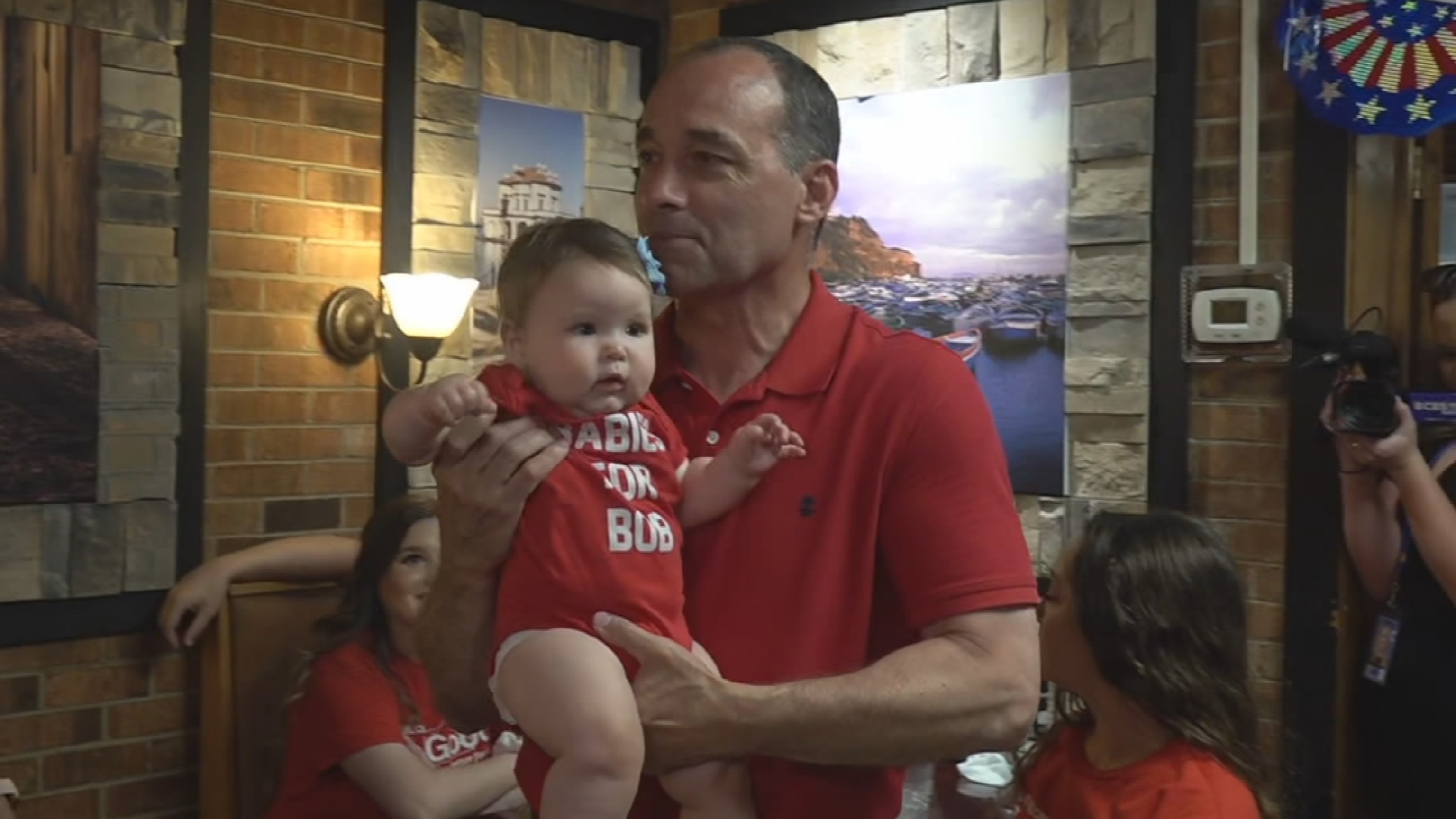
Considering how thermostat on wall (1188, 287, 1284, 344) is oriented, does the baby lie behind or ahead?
ahead

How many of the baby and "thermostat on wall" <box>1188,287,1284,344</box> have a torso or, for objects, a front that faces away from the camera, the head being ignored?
0

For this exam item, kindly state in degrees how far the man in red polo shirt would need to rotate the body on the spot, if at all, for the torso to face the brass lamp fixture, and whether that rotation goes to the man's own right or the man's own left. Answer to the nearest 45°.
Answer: approximately 90° to the man's own right

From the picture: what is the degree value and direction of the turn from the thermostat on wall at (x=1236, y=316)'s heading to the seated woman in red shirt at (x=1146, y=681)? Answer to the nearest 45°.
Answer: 0° — it already faces them

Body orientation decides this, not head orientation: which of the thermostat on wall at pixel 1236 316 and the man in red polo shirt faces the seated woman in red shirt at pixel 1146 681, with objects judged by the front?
the thermostat on wall

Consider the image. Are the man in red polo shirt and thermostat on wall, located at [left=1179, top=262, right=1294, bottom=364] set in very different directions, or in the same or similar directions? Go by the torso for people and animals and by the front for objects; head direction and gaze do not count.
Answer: same or similar directions

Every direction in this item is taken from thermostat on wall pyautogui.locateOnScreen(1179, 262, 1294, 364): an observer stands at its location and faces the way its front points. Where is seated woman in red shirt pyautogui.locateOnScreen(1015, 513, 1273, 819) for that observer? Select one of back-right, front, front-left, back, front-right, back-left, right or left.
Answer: front

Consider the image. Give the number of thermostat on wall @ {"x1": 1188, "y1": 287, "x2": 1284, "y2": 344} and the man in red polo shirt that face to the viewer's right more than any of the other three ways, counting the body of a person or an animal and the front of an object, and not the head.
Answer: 0

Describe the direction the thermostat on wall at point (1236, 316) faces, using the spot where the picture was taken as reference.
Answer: facing the viewer

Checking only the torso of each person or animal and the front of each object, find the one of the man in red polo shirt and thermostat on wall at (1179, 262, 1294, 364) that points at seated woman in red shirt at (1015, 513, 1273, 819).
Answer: the thermostat on wall

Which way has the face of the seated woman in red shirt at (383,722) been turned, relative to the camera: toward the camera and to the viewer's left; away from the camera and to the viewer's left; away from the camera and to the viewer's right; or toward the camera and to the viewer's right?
toward the camera and to the viewer's right

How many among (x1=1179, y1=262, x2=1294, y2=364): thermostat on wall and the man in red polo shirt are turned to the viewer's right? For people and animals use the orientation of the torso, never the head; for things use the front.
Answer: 0

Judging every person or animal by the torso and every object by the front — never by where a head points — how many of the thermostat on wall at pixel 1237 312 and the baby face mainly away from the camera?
0

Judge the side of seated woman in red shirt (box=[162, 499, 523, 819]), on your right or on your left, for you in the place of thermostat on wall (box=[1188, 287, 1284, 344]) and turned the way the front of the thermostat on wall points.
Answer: on your right

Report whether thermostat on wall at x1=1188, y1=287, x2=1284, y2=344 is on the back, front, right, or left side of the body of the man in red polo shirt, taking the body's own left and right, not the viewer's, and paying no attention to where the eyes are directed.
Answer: back
